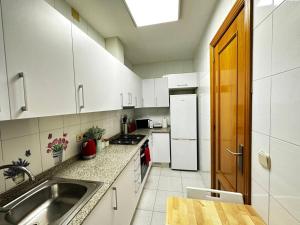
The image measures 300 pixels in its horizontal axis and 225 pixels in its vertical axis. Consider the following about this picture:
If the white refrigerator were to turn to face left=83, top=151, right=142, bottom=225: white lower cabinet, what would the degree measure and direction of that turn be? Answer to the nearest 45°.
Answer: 0° — it already faces it

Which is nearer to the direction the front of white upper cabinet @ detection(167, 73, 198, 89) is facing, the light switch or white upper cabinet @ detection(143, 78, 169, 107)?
the light switch

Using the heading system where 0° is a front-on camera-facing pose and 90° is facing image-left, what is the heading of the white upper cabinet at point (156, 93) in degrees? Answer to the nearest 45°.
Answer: approximately 0°

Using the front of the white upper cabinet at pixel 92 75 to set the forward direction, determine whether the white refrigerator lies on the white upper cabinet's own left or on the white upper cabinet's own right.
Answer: on the white upper cabinet's own left

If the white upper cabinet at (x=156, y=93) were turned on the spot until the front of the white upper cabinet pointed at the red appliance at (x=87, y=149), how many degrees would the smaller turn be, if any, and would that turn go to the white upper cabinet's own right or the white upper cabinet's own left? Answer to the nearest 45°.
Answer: approximately 45° to the white upper cabinet's own right

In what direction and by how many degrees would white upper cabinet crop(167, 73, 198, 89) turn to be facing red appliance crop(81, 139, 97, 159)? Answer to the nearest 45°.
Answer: approximately 45° to its right

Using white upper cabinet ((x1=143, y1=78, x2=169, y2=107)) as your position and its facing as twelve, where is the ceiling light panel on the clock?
The ceiling light panel is roughly at 12 o'clock from the white upper cabinet.

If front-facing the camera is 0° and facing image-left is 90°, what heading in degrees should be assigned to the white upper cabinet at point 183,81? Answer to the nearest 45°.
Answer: approximately 0°
